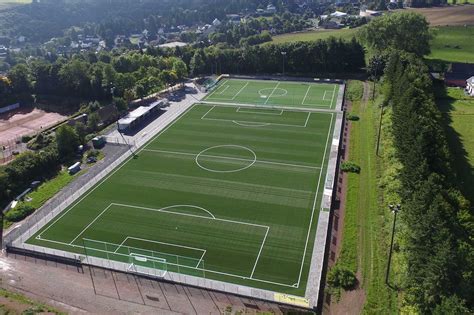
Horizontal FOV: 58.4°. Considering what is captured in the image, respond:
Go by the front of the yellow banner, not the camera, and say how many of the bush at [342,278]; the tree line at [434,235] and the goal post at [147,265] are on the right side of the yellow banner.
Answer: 1

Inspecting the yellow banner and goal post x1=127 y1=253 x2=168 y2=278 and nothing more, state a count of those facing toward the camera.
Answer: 1

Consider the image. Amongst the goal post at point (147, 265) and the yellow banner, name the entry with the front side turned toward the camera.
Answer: the yellow banner

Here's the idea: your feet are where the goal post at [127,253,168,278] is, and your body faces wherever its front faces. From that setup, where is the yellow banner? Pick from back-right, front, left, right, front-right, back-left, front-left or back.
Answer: right

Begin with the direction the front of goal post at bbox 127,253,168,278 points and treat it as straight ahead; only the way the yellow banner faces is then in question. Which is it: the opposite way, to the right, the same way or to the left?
the opposite way

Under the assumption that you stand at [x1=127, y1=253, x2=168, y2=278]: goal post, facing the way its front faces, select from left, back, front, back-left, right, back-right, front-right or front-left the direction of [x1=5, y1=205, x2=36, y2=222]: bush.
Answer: left

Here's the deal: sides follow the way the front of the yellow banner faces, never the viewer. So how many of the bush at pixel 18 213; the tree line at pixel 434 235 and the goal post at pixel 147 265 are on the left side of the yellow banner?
1

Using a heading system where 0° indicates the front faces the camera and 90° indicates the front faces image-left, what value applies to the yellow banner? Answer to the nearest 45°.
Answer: approximately 0°

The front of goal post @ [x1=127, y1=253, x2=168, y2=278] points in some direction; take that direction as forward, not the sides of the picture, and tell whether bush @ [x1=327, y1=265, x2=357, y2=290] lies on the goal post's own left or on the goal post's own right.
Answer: on the goal post's own right

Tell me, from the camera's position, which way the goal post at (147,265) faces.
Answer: facing away from the viewer and to the right of the viewer

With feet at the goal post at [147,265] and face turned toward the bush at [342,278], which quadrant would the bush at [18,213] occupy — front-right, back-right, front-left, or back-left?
back-left

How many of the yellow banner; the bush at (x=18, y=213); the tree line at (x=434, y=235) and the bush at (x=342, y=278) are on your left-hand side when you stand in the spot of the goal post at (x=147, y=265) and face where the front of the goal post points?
1

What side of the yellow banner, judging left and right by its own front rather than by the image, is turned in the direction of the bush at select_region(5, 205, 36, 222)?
right

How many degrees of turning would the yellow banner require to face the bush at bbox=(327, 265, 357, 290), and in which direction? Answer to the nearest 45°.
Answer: approximately 135° to its left
